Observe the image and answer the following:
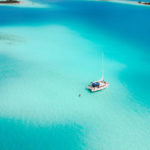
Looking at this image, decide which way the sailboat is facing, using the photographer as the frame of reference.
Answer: facing away from the viewer and to the right of the viewer
